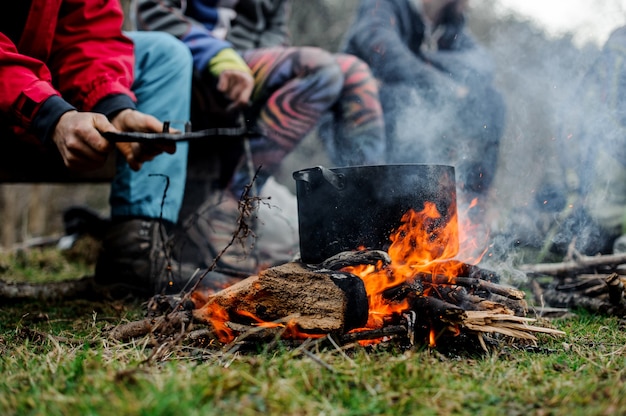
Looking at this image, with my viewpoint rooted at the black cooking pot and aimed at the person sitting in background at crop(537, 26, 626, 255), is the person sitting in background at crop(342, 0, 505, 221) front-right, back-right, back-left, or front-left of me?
front-left

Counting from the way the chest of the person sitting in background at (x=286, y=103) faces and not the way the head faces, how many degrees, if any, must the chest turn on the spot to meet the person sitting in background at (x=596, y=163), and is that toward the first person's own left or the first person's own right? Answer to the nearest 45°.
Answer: approximately 45° to the first person's own left

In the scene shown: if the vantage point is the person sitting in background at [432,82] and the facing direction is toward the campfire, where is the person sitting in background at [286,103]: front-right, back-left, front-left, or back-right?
front-right

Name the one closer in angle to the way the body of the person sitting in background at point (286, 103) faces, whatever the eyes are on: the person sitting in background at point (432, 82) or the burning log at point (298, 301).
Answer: the burning log

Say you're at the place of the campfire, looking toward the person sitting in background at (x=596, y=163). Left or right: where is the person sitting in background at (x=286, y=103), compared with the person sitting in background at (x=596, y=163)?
left

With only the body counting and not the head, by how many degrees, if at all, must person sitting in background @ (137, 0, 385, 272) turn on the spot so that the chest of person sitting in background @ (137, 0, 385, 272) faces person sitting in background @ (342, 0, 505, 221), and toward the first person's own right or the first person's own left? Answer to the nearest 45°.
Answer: approximately 90° to the first person's own left
